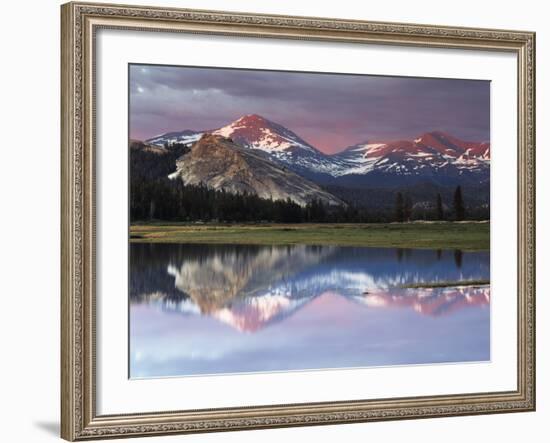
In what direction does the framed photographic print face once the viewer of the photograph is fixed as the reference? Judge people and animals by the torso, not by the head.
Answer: facing the viewer and to the right of the viewer
